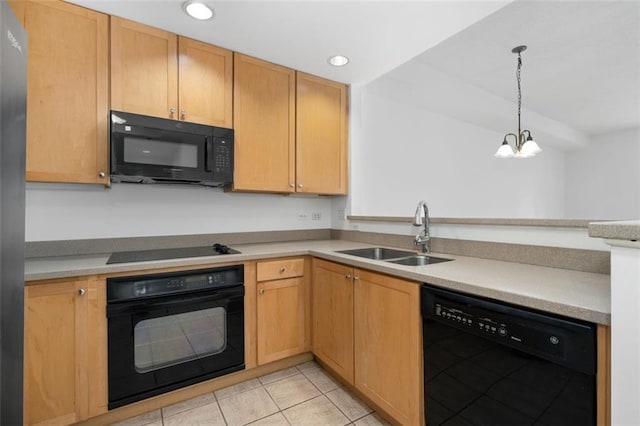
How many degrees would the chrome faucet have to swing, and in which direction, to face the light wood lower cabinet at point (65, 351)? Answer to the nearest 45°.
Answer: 0° — it already faces it

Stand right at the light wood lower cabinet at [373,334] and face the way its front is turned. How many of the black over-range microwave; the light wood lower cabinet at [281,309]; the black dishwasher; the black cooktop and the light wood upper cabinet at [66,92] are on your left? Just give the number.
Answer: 1

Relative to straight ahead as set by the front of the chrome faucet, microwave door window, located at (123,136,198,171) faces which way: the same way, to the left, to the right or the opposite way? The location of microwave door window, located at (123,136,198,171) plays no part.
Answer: to the left

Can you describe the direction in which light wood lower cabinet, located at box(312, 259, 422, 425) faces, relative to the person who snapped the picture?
facing the viewer and to the left of the viewer

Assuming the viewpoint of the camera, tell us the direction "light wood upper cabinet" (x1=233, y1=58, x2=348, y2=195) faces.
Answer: facing the viewer and to the right of the viewer

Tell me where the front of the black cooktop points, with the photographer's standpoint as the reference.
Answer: facing the viewer

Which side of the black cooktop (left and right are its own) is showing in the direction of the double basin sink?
left
